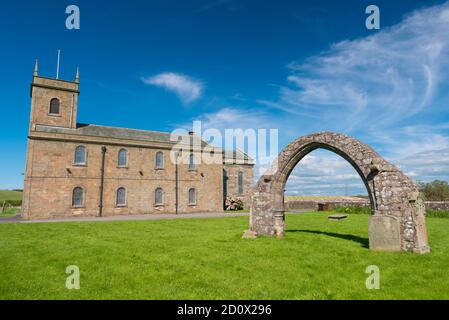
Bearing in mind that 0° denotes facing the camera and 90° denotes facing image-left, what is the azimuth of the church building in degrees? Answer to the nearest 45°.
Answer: approximately 90°

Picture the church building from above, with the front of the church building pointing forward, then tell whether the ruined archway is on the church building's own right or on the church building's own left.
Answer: on the church building's own left
